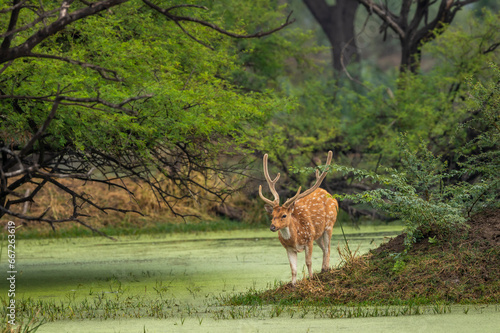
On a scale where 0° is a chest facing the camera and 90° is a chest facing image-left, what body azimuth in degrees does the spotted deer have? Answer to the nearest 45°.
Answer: approximately 45°

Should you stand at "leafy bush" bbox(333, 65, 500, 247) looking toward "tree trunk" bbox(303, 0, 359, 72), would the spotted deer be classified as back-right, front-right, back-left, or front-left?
back-left

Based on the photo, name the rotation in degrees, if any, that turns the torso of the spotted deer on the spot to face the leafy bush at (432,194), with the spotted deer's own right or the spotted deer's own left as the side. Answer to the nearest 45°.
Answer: approximately 135° to the spotted deer's own left

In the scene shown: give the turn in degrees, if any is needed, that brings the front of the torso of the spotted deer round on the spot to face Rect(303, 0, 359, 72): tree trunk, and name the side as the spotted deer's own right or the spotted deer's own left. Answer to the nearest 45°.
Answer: approximately 135° to the spotted deer's own right

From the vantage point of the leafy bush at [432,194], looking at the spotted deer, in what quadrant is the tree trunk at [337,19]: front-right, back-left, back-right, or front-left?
back-right
